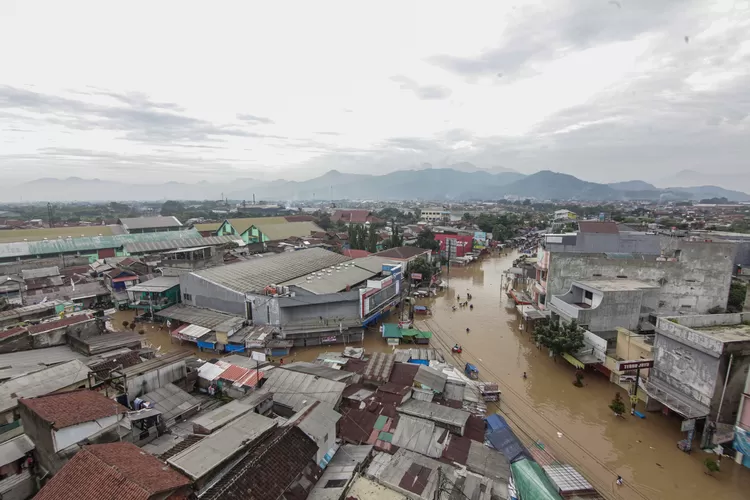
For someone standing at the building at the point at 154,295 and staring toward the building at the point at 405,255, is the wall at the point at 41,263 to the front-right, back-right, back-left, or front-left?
back-left

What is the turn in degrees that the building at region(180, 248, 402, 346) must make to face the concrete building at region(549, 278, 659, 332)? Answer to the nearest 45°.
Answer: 0° — it already faces it

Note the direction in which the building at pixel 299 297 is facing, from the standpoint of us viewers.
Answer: facing the viewer and to the right of the viewer

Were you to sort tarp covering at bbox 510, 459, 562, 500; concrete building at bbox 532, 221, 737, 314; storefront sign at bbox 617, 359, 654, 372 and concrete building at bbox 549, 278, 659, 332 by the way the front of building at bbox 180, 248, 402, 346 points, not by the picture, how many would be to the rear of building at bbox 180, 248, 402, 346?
0

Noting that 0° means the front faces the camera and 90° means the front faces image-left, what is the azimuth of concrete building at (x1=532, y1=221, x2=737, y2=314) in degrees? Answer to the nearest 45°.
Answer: approximately 90°

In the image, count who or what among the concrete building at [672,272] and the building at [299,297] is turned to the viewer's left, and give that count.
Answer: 1

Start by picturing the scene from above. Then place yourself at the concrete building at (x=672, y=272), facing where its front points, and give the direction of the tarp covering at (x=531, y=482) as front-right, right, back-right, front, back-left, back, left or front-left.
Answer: left

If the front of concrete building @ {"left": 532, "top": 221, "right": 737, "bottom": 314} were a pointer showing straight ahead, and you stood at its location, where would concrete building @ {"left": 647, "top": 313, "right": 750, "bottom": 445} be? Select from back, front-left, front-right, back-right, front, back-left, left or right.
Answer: left

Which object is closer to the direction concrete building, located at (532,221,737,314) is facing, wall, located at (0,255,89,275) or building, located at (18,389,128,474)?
the wall

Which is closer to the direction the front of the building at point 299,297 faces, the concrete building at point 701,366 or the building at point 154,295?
the concrete building

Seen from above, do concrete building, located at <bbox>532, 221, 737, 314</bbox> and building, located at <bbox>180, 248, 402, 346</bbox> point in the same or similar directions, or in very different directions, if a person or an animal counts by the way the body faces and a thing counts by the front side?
very different directions

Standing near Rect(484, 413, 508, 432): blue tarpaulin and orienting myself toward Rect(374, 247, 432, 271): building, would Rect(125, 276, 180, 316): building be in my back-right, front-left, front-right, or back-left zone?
front-left

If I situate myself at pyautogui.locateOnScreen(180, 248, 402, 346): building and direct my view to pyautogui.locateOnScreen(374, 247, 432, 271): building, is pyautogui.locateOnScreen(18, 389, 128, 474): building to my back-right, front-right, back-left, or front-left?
back-right

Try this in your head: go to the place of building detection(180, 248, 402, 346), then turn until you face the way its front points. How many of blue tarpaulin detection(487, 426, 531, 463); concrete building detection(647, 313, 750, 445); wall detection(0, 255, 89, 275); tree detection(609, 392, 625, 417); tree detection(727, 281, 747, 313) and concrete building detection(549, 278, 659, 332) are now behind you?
1

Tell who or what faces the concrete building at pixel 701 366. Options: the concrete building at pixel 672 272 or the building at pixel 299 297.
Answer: the building

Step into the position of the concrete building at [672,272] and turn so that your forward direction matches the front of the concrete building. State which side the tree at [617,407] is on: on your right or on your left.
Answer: on your left

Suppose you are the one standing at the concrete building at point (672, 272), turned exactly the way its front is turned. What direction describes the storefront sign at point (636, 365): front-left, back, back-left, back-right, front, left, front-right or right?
left

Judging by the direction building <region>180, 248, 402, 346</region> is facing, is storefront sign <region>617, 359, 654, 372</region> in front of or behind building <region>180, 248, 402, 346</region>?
in front

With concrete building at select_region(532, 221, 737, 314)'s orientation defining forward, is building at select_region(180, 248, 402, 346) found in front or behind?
in front
